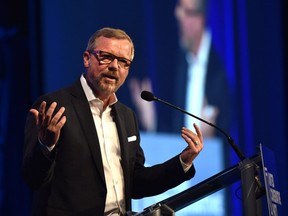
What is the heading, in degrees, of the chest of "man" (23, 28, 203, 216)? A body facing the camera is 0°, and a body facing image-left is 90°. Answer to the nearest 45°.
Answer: approximately 315°

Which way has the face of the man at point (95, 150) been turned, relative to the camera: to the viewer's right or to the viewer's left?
to the viewer's right
